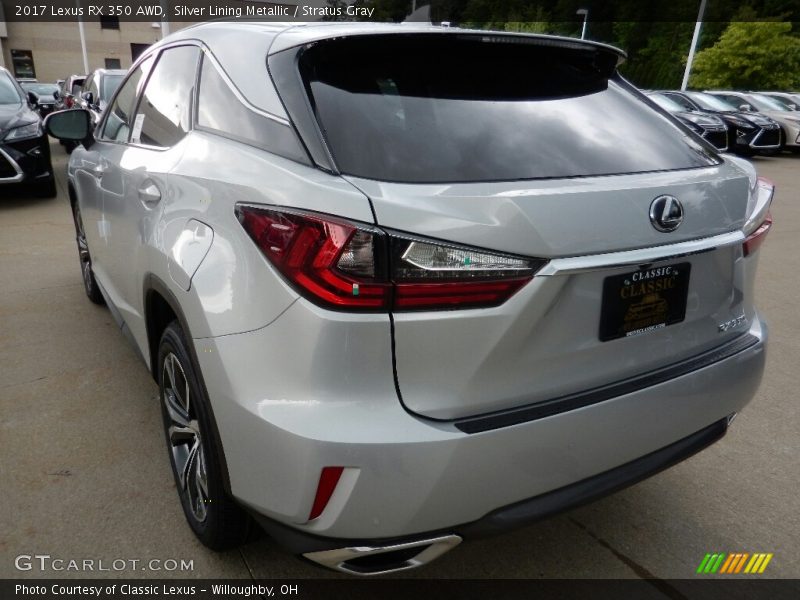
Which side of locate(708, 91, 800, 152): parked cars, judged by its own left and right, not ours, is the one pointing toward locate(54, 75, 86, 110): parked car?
right

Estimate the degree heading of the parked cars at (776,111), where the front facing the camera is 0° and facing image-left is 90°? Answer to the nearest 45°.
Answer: approximately 315°

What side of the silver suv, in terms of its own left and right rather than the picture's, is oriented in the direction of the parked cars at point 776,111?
right

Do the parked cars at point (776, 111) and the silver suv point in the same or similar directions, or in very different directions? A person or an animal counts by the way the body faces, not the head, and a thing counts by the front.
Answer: very different directions

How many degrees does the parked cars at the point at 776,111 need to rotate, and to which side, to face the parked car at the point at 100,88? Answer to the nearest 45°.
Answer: approximately 90° to its right

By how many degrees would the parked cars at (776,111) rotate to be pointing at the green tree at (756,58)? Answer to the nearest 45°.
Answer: approximately 135° to its left

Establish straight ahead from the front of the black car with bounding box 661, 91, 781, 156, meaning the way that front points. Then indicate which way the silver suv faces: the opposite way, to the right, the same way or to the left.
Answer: the opposite way

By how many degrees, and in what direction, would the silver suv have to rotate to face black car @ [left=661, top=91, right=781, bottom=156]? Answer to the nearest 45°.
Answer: approximately 90° to its right

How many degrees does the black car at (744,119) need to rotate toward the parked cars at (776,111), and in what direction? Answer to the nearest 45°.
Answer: approximately 135° to its left

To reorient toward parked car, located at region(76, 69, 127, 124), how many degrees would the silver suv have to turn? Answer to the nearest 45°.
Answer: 0° — it already faces it

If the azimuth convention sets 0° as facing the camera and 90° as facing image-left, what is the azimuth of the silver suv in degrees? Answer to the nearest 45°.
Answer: approximately 135°

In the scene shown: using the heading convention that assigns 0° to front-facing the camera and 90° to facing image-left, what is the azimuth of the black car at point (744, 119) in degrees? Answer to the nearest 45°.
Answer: approximately 315°
